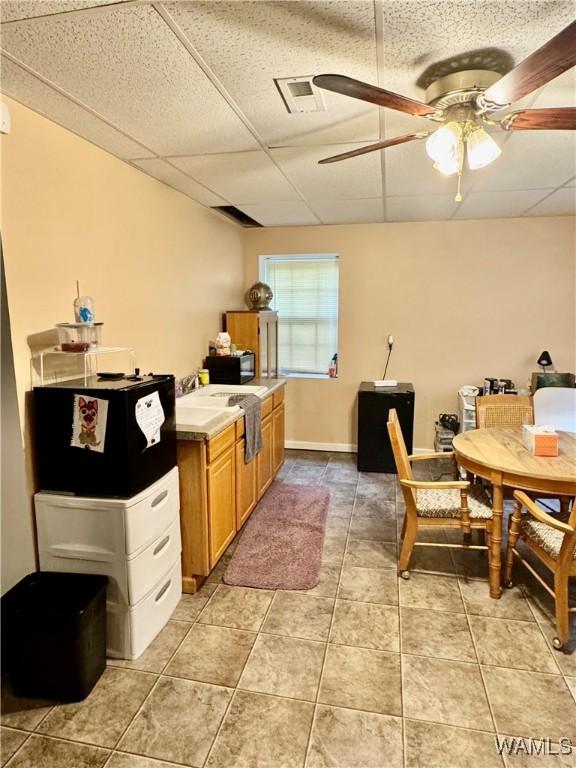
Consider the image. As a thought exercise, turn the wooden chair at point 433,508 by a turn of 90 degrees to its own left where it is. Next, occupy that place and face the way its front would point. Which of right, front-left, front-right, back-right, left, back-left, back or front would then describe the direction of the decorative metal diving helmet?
front-left

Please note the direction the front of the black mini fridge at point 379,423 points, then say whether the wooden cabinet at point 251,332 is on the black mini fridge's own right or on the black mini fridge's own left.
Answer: on the black mini fridge's own right

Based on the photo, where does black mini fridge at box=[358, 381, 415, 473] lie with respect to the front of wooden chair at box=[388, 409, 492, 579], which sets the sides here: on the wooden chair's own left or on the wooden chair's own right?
on the wooden chair's own left

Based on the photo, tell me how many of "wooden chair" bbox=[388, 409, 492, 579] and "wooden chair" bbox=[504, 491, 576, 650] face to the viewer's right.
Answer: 1

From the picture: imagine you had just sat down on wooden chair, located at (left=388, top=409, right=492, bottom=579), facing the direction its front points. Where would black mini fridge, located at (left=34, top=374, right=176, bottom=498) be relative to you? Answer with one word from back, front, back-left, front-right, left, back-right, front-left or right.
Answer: back-right

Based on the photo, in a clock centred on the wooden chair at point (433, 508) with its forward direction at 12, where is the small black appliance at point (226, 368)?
The small black appliance is roughly at 7 o'clock from the wooden chair.

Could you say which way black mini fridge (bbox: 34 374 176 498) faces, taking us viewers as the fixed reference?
facing the viewer and to the right of the viewer

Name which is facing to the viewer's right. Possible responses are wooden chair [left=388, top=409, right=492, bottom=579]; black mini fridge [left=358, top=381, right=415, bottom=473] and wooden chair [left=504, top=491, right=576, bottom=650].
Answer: wooden chair [left=388, top=409, right=492, bottom=579]

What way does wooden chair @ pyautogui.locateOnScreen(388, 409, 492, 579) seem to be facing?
to the viewer's right

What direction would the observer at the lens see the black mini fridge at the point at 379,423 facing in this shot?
facing the viewer

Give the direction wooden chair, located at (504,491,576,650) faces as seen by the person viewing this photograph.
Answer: facing away from the viewer and to the left of the viewer
